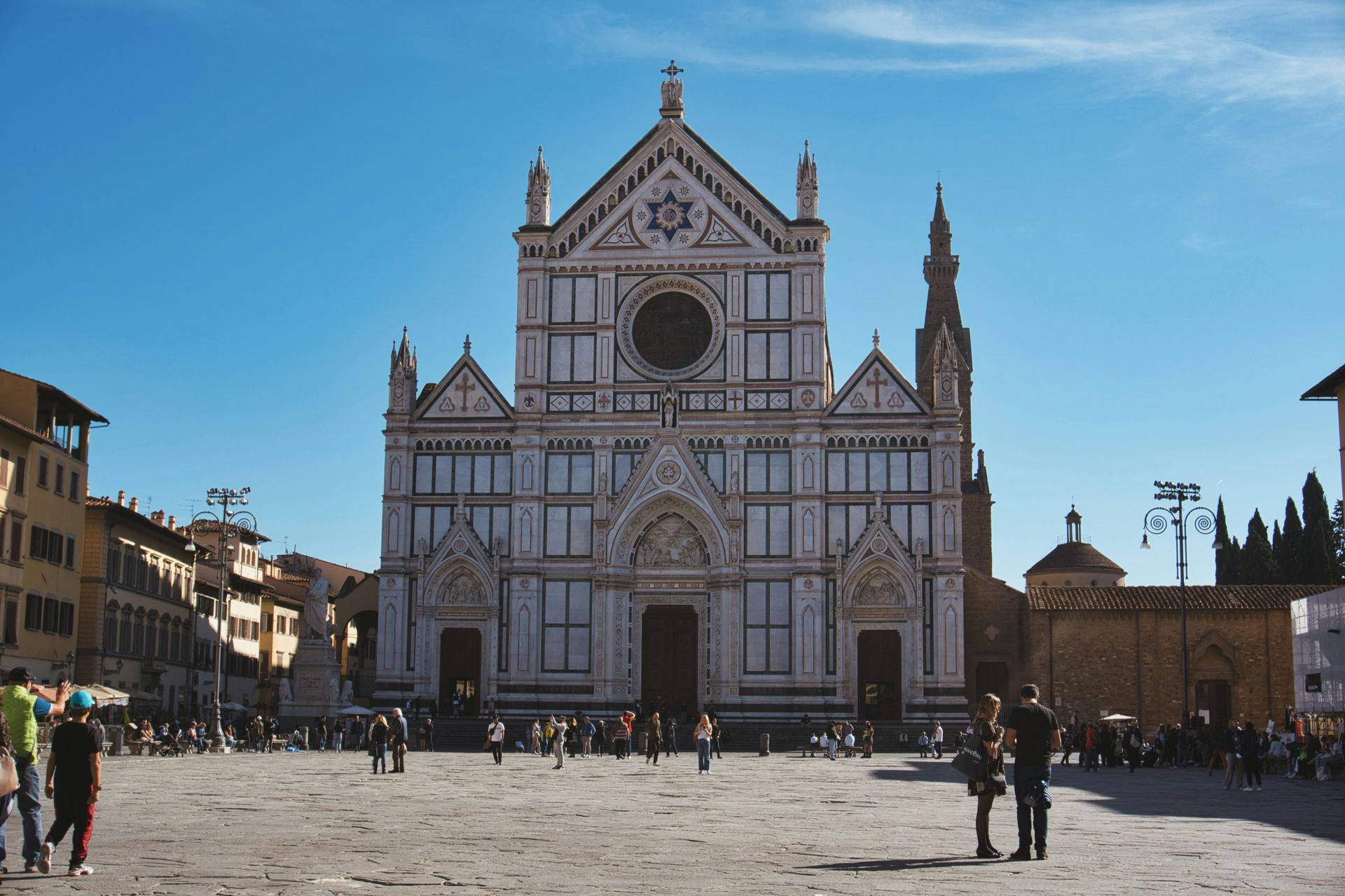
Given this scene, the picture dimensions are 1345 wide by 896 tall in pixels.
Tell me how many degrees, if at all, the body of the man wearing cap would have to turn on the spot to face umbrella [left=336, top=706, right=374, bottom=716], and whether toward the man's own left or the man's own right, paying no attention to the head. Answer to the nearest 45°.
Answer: approximately 45° to the man's own left

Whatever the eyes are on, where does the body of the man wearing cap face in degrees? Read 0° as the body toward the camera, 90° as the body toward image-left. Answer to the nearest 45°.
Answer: approximately 225°

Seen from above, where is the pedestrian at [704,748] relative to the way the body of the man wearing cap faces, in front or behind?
in front

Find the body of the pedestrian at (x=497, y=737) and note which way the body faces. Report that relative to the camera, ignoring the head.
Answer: toward the camera

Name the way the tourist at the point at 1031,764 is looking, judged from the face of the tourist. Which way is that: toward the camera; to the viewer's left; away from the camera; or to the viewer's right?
away from the camera

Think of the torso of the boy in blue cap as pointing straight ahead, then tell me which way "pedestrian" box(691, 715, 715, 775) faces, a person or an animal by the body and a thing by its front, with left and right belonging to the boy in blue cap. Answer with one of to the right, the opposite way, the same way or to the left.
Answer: the opposite way

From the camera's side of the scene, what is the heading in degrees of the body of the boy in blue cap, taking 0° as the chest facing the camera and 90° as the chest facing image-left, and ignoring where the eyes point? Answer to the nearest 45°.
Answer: approximately 225°

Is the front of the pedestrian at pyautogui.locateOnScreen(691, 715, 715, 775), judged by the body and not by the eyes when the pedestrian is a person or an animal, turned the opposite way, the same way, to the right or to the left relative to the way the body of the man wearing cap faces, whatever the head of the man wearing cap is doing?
the opposite way

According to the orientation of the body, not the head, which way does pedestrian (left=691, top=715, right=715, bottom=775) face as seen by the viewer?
toward the camera

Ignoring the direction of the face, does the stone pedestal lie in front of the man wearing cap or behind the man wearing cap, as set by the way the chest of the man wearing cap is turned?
in front
